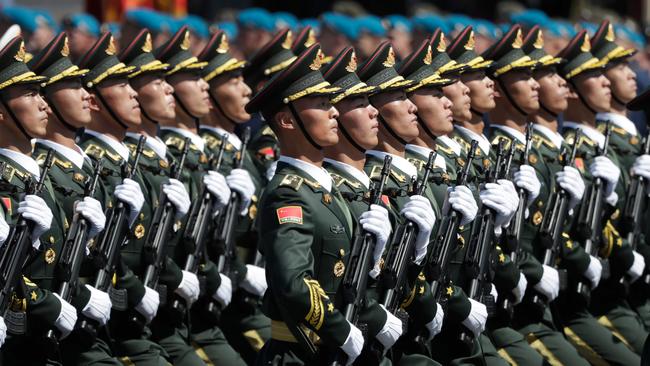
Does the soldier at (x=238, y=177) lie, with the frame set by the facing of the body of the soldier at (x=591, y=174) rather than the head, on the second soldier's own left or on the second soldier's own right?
on the second soldier's own right

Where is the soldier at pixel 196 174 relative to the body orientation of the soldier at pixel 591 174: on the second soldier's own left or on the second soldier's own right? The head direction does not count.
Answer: on the second soldier's own right
